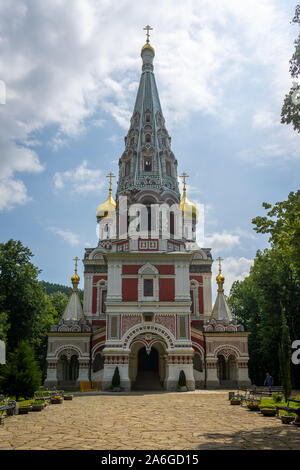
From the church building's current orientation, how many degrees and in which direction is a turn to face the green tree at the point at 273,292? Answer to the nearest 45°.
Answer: approximately 90° to its left

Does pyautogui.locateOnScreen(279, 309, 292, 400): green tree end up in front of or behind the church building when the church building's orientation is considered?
in front

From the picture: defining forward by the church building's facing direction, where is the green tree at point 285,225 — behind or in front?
in front

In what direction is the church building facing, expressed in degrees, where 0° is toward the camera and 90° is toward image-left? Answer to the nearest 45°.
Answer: approximately 0°
